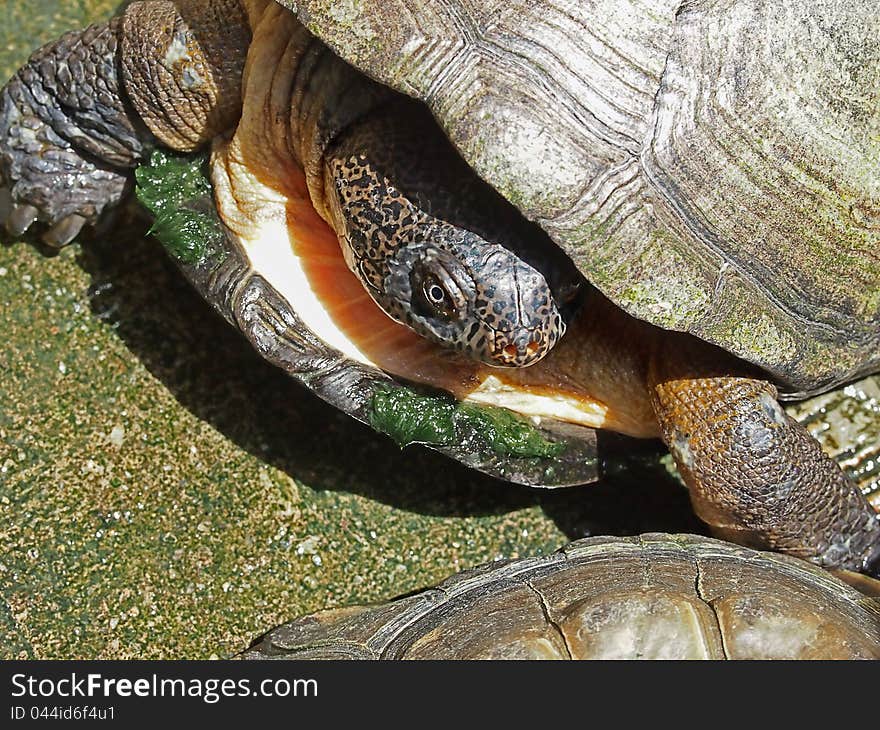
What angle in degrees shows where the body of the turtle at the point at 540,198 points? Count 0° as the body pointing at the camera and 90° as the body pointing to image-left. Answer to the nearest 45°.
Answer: approximately 45°
